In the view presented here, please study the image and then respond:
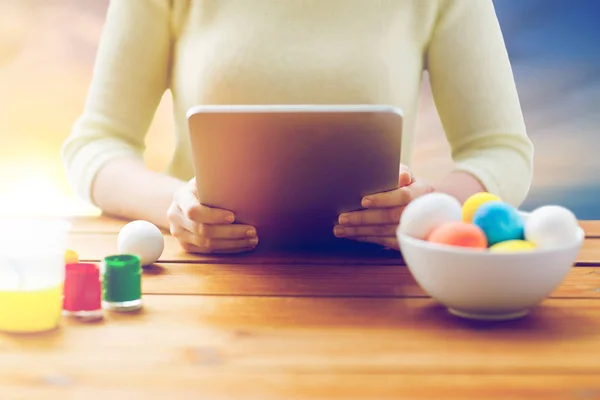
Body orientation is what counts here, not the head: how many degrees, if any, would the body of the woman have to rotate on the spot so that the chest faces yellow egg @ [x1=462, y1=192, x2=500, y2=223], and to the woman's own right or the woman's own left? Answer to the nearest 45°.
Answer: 0° — they already face it

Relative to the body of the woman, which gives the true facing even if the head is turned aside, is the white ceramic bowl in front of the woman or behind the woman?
in front

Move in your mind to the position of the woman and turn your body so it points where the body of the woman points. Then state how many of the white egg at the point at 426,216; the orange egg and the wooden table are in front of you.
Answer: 3

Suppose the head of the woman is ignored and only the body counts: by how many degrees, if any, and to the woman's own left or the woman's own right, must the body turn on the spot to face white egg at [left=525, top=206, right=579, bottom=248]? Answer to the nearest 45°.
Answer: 0° — they already face it

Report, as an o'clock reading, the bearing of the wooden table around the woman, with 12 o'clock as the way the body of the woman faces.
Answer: The wooden table is roughly at 12 o'clock from the woman.

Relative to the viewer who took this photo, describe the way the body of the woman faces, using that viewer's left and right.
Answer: facing the viewer

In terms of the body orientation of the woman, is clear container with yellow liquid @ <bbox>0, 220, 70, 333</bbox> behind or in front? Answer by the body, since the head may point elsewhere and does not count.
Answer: in front

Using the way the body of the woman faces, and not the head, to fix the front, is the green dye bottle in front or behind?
in front

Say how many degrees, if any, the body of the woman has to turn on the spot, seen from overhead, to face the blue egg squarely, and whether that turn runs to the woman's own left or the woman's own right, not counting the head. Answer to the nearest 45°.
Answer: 0° — they already face it
